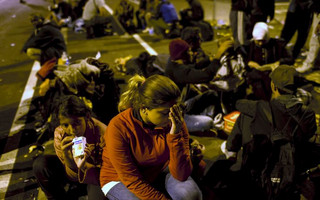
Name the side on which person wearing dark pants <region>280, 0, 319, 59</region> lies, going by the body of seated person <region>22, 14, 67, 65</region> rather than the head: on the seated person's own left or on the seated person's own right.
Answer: on the seated person's own left

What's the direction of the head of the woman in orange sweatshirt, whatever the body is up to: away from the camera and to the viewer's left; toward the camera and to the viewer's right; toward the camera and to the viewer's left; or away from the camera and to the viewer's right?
toward the camera and to the viewer's right

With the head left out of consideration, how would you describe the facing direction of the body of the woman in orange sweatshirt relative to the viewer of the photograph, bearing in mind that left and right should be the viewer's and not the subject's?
facing the viewer and to the right of the viewer

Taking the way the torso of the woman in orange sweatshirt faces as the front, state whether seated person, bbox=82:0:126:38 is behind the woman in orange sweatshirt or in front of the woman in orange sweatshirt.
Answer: behind

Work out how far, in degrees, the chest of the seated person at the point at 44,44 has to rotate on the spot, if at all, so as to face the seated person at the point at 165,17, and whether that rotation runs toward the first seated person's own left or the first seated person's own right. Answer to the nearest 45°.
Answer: approximately 180°

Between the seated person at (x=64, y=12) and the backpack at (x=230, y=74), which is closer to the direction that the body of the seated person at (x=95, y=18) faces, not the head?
the backpack

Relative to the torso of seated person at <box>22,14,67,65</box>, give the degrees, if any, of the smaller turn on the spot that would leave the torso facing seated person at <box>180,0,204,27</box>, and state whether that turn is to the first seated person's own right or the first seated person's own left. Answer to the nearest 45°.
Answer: approximately 180°

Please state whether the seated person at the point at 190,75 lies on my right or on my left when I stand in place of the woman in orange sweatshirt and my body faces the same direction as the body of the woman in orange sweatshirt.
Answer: on my left
